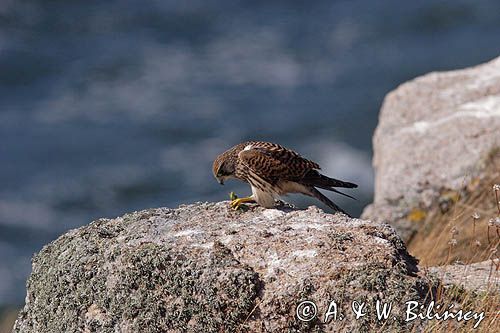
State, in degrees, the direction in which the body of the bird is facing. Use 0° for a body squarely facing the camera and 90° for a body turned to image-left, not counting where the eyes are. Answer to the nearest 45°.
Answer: approximately 90°

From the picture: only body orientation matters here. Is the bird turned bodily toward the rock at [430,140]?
no
